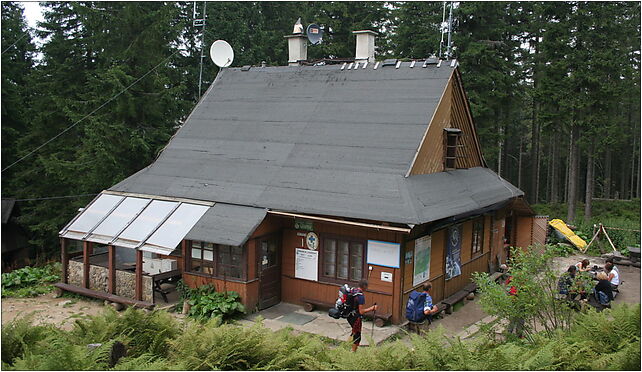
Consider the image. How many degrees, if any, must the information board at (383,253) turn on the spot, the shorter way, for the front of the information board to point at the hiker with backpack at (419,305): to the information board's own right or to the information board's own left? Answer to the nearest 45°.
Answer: approximately 90° to the information board's own left

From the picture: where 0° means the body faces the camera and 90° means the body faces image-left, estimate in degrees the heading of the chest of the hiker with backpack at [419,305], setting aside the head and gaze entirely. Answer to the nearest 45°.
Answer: approximately 225°

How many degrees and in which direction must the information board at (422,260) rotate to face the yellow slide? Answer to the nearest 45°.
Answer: approximately 90° to its left

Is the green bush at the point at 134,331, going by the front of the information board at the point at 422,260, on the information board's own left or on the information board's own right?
on the information board's own right

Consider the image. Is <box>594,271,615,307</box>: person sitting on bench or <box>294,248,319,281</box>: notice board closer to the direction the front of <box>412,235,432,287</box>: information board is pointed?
the person sitting on bench

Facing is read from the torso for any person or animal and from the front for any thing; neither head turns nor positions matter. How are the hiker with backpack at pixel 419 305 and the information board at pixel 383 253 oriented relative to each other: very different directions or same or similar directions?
very different directions
